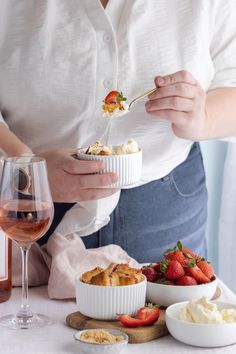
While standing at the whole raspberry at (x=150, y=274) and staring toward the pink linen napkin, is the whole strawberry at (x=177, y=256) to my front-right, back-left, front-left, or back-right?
back-right

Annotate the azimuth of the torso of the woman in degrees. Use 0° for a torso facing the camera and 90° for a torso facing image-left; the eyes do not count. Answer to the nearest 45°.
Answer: approximately 0°

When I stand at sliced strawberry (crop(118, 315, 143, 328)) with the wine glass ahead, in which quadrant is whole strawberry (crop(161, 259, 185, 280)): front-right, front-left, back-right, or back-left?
back-right

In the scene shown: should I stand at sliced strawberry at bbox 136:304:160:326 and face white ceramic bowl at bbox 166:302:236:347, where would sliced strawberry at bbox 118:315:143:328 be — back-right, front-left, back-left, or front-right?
back-right
